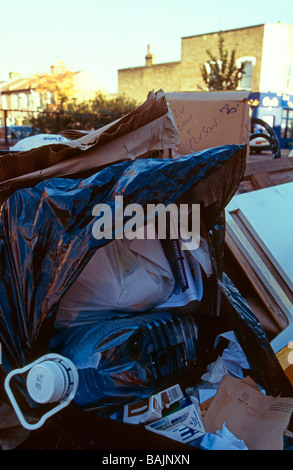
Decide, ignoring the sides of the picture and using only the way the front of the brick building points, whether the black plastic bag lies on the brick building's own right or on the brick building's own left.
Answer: on the brick building's own right

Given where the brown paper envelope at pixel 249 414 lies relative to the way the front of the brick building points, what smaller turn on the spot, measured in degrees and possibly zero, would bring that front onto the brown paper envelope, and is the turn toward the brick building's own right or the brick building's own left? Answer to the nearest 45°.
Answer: approximately 45° to the brick building's own right

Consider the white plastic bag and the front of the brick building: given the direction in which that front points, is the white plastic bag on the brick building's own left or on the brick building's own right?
on the brick building's own right

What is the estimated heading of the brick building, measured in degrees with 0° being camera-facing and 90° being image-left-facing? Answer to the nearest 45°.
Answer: approximately 315°

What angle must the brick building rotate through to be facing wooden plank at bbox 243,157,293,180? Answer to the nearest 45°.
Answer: approximately 45° to its right

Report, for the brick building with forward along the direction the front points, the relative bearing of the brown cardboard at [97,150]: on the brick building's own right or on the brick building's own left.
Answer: on the brick building's own right

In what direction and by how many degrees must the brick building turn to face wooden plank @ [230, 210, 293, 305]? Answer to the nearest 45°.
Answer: approximately 45° to its right
